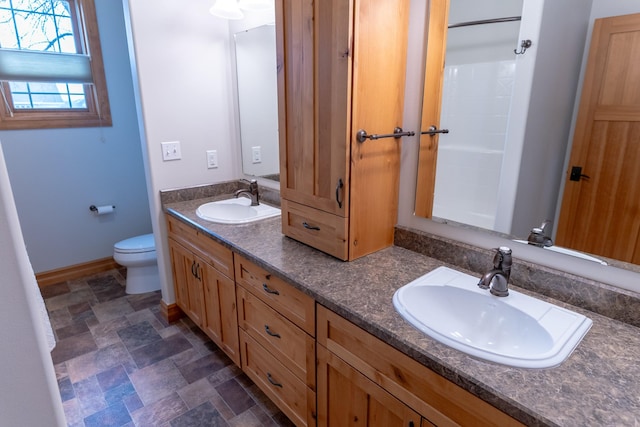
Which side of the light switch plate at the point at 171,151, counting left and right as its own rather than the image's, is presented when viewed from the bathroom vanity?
front

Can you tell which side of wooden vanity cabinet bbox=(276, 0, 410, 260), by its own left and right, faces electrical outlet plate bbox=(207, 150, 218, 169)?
right

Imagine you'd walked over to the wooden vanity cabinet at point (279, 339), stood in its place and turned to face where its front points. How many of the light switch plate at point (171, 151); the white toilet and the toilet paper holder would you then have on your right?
3

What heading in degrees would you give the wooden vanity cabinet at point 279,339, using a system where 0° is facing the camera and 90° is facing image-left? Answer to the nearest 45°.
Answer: approximately 45°

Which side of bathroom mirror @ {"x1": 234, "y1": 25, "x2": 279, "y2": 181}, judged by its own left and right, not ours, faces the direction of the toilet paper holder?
right

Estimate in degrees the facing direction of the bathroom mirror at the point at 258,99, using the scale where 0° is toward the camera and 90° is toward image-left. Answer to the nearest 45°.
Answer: approximately 45°
